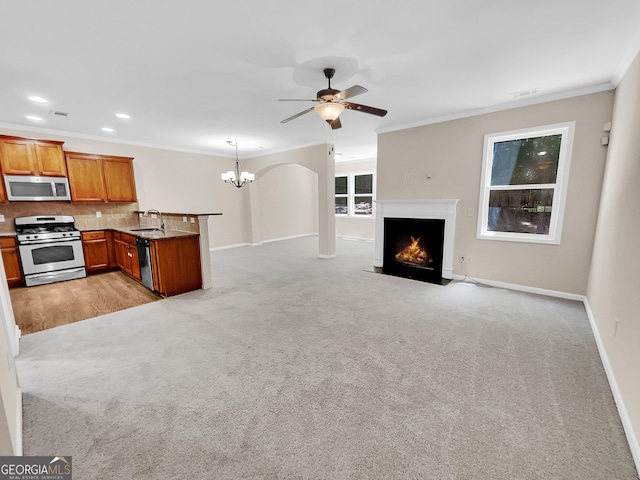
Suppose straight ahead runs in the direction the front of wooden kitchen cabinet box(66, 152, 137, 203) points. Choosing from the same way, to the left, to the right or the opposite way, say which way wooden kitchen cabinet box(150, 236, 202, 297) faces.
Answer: to the right

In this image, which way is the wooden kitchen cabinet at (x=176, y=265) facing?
to the viewer's left

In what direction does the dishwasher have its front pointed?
to the viewer's left

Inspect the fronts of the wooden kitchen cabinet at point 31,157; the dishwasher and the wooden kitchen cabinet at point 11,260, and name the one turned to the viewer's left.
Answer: the dishwasher

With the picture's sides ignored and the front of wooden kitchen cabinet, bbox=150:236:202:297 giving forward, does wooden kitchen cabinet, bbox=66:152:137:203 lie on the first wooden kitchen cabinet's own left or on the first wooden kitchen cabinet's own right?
on the first wooden kitchen cabinet's own right

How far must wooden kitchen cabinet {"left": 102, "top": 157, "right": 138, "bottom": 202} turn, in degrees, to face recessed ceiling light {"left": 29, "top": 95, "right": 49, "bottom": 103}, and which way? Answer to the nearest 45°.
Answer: approximately 45° to its right

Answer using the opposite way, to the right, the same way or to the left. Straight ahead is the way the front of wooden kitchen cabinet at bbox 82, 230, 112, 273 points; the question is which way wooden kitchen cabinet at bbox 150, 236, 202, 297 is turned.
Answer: to the right

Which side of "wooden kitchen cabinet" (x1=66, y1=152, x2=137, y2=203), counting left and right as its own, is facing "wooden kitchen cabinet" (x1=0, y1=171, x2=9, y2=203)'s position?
right
